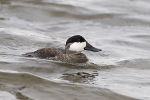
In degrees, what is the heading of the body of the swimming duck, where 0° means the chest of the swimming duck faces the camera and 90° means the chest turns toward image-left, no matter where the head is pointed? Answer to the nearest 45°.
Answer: approximately 270°
